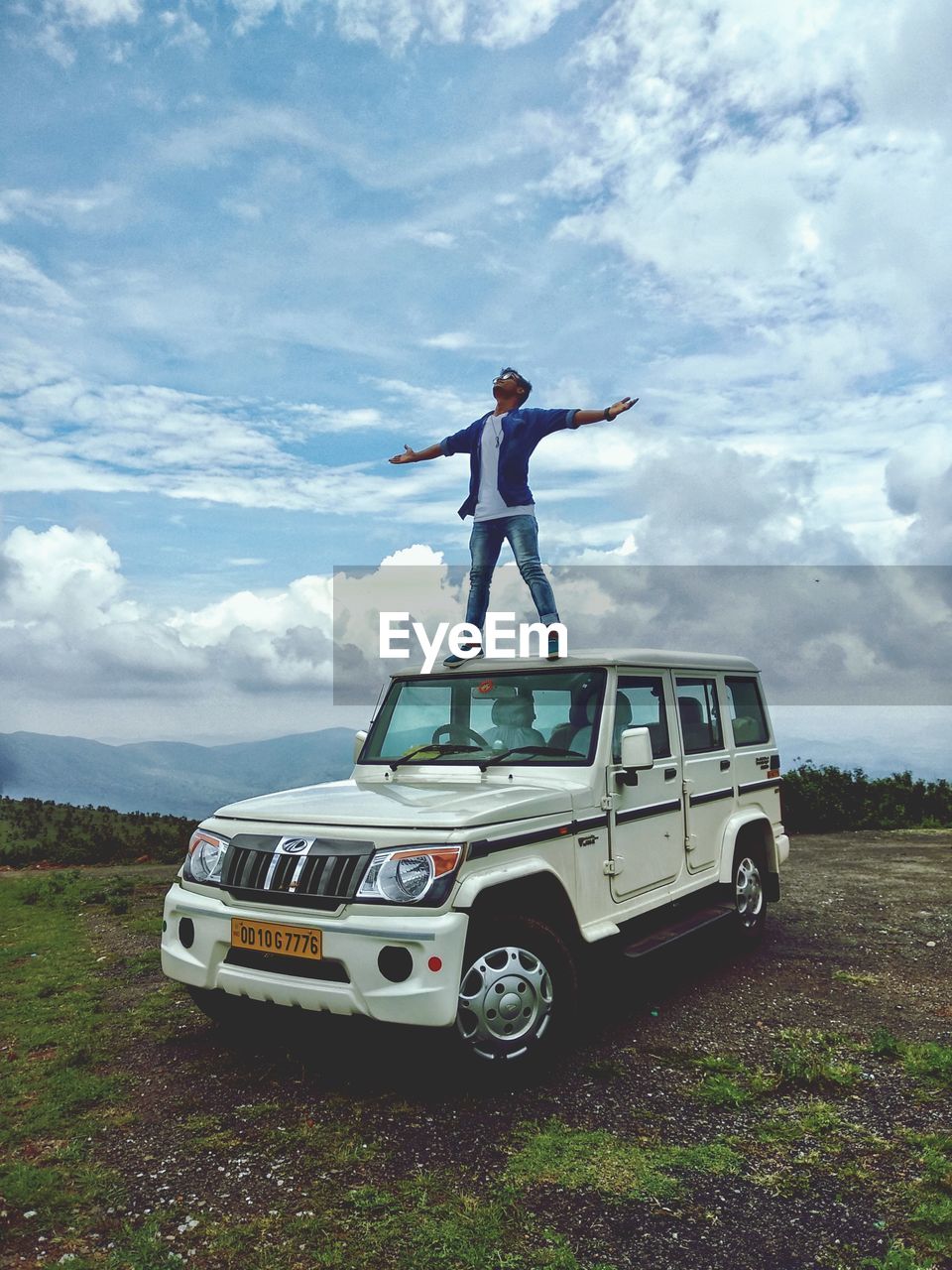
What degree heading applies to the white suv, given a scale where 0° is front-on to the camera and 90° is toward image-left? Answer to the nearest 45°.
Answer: approximately 45°
